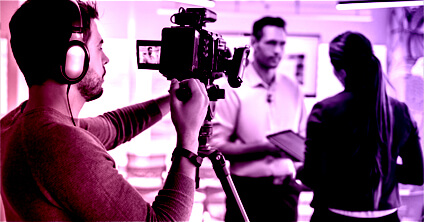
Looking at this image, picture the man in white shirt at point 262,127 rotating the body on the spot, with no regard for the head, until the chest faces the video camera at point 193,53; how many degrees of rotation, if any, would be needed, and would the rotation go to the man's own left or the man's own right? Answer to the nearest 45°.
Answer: approximately 45° to the man's own right

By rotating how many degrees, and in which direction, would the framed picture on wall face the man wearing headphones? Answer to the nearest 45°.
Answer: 0° — it already faces them

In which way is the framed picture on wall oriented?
toward the camera

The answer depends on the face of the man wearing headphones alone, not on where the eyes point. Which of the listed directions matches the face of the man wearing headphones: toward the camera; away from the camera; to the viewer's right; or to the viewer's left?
to the viewer's right

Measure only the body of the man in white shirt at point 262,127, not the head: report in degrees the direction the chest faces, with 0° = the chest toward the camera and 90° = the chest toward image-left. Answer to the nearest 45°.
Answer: approximately 315°

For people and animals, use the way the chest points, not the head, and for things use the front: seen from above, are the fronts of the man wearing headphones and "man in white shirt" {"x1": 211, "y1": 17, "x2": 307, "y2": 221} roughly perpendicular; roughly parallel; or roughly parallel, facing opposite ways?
roughly perpendicular

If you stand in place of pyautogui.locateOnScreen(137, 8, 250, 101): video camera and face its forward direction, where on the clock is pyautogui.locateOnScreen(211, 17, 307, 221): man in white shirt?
The man in white shirt is roughly at 11 o'clock from the video camera.

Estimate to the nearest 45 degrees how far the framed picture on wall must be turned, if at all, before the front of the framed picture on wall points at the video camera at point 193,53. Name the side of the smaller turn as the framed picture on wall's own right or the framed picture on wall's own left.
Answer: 0° — it already faces it

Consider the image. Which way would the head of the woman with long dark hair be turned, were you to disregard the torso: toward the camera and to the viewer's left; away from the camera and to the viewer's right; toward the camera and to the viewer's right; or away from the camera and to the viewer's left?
away from the camera and to the viewer's left

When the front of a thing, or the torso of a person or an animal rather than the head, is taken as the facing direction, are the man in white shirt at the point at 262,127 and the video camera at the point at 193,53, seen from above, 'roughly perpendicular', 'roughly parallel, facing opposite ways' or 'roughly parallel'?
roughly perpendicular

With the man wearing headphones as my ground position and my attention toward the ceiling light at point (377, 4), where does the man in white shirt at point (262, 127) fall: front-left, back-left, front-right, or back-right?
front-left

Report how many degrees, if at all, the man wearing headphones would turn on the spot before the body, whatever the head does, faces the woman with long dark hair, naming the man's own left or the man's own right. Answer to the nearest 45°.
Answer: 0° — they already face them

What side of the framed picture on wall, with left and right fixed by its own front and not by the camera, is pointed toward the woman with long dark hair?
front

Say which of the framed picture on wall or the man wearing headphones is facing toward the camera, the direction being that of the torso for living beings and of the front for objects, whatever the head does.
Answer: the framed picture on wall

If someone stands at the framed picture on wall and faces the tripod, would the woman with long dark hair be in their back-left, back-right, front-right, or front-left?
front-left

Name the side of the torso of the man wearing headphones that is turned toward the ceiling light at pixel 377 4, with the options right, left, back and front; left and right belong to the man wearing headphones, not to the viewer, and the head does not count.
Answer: front
